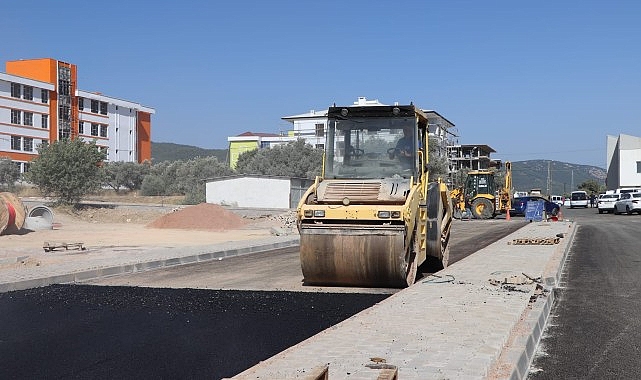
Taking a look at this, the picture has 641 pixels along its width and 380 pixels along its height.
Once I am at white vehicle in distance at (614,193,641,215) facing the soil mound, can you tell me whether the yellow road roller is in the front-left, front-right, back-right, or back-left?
front-left

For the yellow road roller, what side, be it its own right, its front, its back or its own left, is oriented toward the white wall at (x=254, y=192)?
back

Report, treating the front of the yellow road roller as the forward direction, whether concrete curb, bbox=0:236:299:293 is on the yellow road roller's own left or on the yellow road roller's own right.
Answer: on the yellow road roller's own right

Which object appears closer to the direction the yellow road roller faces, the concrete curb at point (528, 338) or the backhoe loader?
the concrete curb

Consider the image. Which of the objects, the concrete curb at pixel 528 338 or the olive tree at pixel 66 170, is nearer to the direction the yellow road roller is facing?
the concrete curb

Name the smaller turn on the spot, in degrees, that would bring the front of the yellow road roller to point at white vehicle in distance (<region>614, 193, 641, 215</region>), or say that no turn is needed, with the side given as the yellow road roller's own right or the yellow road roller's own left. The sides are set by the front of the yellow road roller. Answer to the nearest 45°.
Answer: approximately 135° to the yellow road roller's own left

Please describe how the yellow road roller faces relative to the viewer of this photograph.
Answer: facing the viewer

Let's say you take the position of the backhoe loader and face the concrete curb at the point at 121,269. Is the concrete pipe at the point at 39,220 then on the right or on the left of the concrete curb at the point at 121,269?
right

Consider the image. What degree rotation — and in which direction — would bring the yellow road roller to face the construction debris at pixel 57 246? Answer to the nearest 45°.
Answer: approximately 135° to its right

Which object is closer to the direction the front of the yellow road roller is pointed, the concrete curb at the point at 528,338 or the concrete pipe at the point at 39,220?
the concrete curb

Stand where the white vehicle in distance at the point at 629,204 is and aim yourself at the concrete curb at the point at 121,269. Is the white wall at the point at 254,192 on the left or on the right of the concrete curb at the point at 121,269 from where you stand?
right

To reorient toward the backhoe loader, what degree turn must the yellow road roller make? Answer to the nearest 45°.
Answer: approximately 180°
